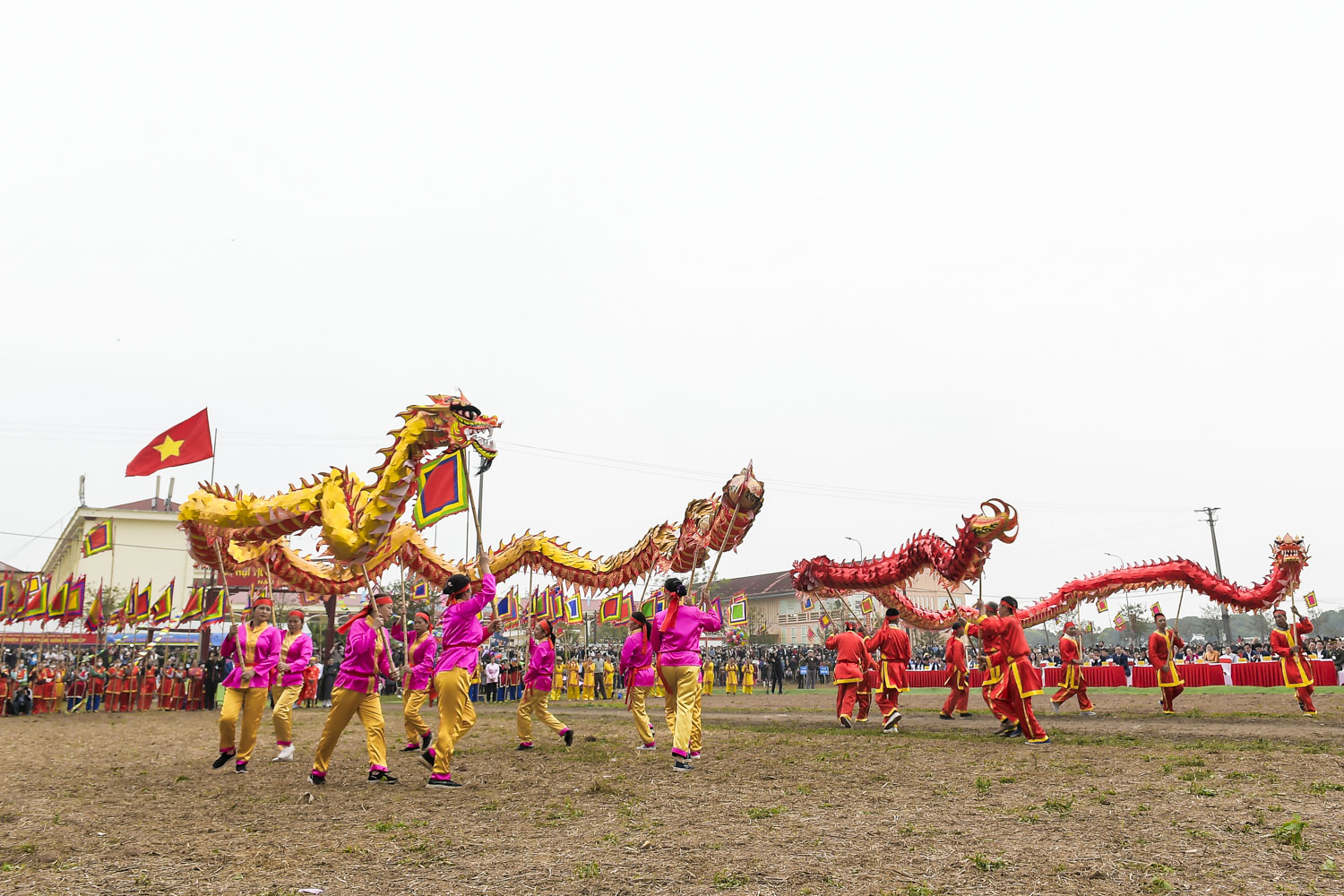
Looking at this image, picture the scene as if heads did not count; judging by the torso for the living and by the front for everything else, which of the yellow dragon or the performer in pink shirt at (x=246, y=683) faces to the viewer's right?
the yellow dragon

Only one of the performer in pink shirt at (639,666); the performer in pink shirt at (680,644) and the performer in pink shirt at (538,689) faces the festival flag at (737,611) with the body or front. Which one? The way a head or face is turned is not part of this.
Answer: the performer in pink shirt at (680,644)

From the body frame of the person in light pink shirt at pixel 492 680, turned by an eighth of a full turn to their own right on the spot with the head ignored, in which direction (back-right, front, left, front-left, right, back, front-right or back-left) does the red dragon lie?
left

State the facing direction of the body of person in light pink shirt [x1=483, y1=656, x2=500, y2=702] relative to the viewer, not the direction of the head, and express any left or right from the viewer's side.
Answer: facing the viewer

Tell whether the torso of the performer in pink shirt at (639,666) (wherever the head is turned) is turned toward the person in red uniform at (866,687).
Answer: no

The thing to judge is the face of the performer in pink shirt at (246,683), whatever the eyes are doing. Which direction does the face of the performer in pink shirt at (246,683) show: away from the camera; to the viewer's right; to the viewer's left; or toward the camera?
toward the camera

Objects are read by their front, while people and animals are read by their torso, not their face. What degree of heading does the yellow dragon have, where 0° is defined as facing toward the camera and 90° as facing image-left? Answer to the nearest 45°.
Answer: approximately 270°

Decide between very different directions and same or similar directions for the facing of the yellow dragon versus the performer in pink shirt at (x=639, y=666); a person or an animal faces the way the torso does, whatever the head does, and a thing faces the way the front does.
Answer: very different directions

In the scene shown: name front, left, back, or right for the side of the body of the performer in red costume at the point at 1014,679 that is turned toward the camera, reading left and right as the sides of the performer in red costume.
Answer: left

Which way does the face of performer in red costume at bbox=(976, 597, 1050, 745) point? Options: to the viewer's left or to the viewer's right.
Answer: to the viewer's left
